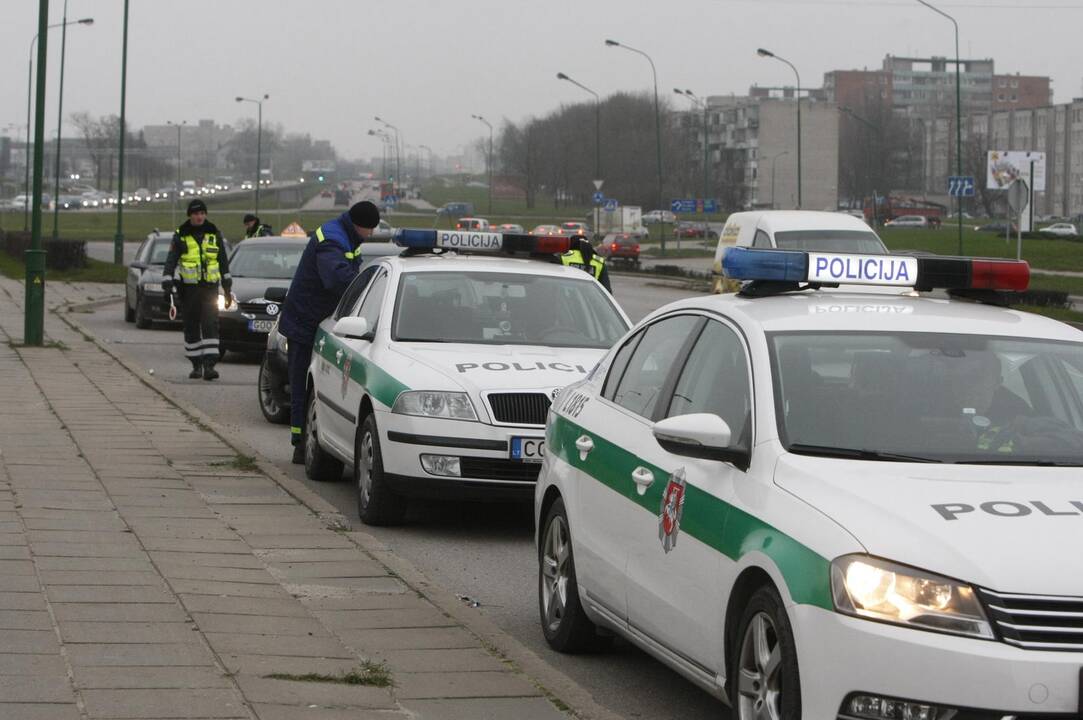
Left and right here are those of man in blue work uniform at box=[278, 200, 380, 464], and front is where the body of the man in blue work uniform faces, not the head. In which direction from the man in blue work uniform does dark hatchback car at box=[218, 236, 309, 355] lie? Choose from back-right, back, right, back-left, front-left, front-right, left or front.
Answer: left

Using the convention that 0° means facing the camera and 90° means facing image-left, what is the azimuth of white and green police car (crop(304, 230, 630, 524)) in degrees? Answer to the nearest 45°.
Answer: approximately 315°

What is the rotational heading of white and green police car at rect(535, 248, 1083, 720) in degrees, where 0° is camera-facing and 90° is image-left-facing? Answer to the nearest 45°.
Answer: approximately 315°

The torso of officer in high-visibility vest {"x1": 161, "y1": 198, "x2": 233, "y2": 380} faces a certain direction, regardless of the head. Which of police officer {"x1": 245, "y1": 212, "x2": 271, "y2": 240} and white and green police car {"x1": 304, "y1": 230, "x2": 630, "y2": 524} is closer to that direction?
the white and green police car

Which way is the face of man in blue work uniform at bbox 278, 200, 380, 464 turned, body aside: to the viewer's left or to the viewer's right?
to the viewer's right

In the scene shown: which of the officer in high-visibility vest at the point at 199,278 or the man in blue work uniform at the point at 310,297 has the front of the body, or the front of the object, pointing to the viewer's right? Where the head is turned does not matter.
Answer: the man in blue work uniform

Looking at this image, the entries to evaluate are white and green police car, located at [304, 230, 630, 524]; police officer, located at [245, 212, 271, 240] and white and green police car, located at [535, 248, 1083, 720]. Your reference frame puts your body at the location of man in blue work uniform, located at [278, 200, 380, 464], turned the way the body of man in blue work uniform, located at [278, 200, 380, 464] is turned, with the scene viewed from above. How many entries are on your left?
1

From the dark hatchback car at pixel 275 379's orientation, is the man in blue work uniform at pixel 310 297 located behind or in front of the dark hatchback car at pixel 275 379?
in front

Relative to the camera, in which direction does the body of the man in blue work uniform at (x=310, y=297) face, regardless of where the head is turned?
to the viewer's right
